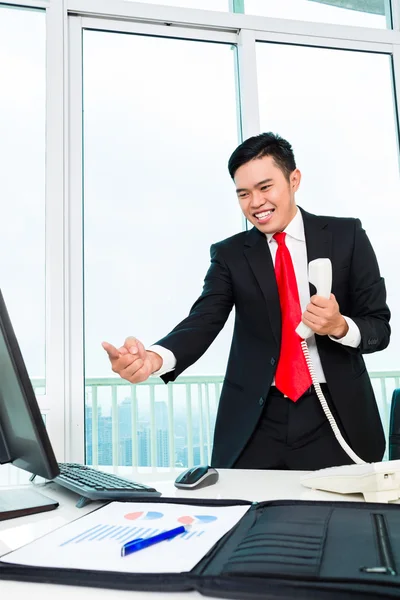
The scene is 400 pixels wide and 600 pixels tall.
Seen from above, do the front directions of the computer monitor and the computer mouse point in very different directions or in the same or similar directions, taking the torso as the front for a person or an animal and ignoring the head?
very different directions

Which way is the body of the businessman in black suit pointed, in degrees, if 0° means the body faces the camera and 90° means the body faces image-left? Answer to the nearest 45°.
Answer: approximately 0°

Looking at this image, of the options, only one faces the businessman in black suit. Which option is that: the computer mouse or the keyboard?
the keyboard

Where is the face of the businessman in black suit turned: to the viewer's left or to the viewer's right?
to the viewer's left

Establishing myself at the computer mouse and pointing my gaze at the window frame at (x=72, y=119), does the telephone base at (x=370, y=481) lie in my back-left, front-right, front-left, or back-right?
back-right
